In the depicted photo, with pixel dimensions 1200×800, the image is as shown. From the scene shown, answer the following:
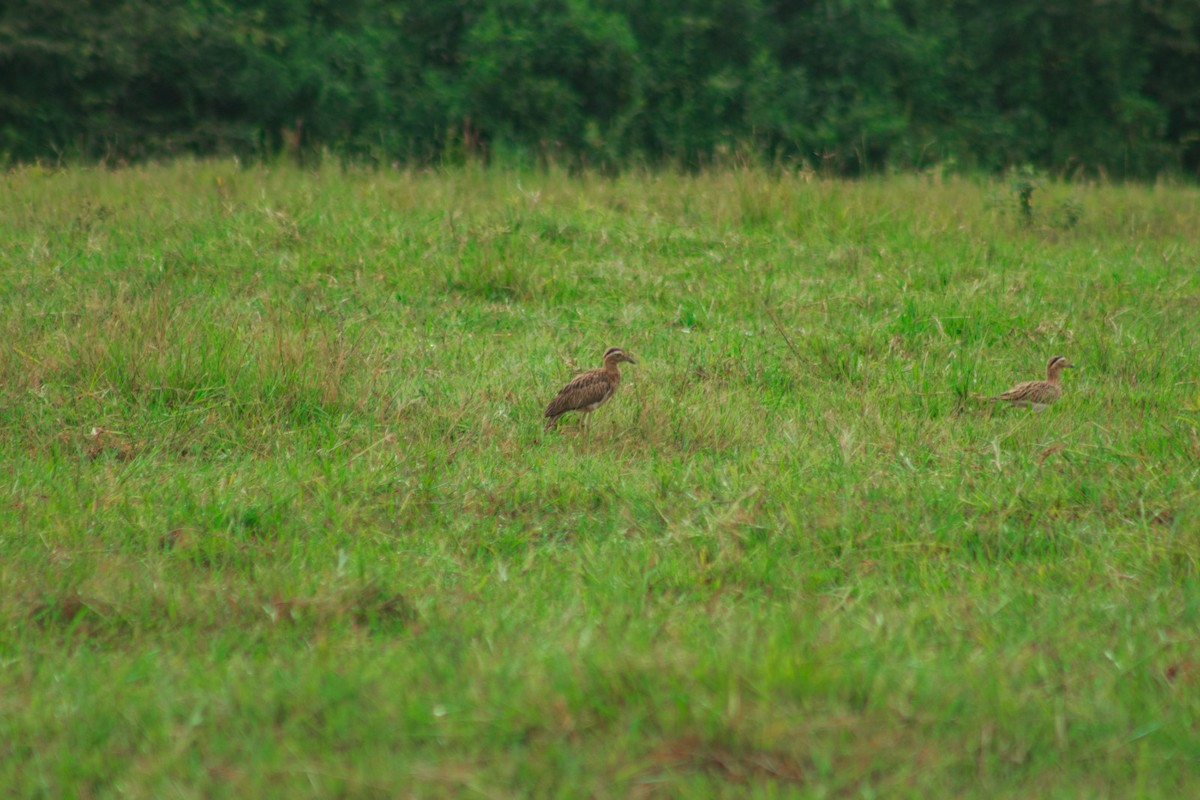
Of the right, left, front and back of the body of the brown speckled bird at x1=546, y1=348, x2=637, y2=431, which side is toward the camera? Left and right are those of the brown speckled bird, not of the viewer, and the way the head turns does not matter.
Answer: right

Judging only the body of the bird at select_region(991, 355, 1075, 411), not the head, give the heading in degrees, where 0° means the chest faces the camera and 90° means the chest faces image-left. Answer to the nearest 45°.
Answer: approximately 270°

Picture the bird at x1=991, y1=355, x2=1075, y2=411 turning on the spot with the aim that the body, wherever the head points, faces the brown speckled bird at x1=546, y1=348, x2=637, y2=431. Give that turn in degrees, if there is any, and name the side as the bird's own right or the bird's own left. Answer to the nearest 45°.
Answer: approximately 135° to the bird's own right

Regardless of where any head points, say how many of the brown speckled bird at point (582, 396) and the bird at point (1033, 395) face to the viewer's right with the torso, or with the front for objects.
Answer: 2

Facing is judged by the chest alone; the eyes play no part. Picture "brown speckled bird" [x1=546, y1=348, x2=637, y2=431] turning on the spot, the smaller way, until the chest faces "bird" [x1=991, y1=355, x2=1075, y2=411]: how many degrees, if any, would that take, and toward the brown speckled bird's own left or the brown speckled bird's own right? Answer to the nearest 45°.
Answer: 0° — it already faces it
